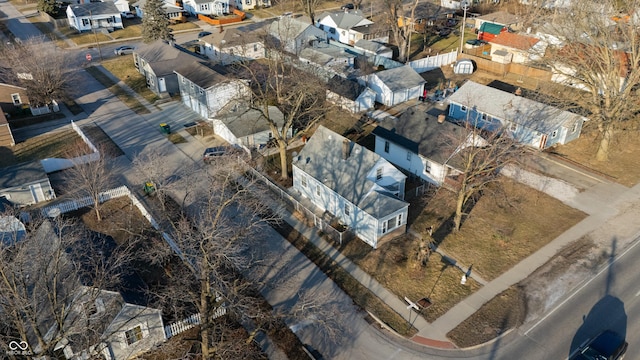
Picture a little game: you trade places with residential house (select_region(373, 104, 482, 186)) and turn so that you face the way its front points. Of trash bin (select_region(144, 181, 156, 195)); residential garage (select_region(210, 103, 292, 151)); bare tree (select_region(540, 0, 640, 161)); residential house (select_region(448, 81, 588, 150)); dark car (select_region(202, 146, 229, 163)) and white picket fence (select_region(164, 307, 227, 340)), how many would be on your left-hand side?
2

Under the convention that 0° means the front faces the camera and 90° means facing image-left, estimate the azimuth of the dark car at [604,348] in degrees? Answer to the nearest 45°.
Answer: approximately 45°

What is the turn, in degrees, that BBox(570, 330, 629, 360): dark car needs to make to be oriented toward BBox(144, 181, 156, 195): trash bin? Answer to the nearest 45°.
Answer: approximately 45° to its right

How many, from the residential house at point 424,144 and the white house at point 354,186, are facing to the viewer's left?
0

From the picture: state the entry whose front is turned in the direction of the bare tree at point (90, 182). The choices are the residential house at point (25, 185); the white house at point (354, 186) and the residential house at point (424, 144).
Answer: the residential house at point (25, 185)

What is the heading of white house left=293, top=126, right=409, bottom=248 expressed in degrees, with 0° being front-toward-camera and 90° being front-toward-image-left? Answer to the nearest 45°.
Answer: approximately 315°

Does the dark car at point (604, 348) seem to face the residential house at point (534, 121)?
no

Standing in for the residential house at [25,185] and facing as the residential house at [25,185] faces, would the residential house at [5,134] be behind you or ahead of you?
behind

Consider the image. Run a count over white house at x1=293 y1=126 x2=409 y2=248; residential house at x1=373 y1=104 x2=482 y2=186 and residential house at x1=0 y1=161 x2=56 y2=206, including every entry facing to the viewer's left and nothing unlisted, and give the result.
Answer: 0

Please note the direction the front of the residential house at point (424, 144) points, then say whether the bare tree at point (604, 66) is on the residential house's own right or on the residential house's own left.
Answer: on the residential house's own left

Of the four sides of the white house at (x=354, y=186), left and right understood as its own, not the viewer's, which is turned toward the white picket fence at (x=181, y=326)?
right

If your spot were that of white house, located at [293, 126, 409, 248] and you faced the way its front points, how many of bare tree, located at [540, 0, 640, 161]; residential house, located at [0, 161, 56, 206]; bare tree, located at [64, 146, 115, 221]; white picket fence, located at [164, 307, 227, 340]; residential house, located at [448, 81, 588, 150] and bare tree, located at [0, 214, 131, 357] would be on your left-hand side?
2

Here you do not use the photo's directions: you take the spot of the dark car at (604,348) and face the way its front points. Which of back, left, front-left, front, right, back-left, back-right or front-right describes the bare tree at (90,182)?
front-right

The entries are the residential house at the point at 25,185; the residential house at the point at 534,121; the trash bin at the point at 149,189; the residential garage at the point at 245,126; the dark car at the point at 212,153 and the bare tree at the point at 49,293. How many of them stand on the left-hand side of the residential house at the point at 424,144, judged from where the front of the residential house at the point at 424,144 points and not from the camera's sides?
1

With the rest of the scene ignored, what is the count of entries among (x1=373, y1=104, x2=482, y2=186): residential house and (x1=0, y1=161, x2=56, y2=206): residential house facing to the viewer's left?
0

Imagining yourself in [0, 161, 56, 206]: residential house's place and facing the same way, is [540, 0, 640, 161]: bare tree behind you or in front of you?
in front

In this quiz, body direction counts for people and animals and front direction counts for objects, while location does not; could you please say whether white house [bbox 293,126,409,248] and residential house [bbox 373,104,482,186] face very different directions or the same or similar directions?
same or similar directions

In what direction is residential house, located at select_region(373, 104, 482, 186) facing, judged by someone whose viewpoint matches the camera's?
facing the viewer and to the right of the viewer

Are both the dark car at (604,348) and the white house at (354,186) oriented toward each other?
no

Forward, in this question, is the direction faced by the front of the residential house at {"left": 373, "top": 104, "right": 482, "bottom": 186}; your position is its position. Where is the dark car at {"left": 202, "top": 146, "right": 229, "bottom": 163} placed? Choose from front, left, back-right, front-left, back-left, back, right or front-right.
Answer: back-right

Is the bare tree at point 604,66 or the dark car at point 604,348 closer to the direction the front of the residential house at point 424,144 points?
the dark car

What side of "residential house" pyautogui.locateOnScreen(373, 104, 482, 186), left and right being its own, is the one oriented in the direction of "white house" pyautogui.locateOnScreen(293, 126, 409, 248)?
right
